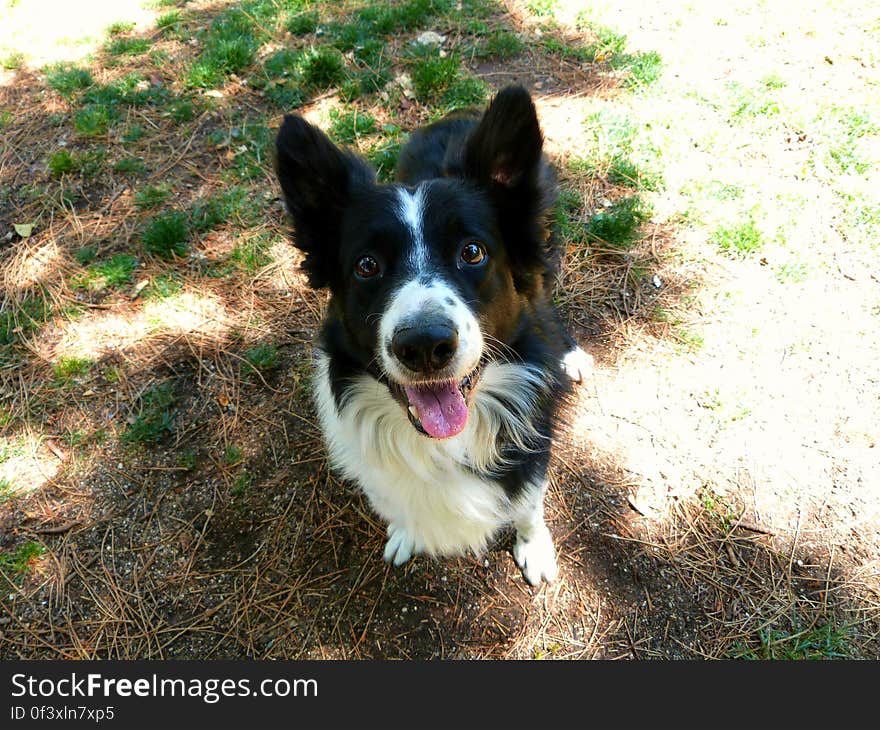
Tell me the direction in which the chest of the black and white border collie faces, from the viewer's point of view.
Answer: toward the camera
